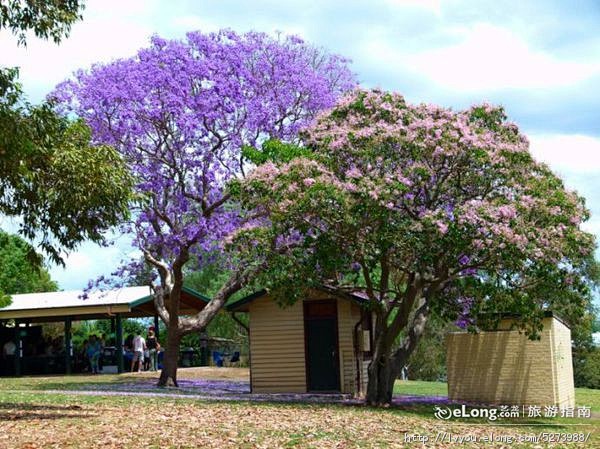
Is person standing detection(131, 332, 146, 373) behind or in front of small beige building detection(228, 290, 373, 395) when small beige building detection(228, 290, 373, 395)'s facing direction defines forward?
behind

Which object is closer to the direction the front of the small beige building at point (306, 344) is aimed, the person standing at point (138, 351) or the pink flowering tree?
the pink flowering tree

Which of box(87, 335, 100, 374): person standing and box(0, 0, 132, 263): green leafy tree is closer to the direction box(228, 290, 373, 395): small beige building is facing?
the green leafy tree

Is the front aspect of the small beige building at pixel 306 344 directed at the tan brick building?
no

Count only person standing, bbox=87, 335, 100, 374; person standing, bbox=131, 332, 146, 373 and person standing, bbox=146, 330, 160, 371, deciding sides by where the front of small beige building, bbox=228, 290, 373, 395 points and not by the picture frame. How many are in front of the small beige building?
0

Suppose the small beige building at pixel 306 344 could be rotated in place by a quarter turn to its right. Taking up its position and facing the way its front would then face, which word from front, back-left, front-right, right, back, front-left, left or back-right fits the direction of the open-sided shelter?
front-right

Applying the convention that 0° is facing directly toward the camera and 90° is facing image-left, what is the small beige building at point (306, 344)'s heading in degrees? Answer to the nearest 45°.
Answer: approximately 0°

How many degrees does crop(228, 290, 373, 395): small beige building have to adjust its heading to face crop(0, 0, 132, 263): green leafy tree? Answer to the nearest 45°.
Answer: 0° — it already faces it

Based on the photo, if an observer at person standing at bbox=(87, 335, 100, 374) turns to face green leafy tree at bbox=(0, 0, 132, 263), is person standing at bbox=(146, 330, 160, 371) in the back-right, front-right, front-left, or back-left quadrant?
back-left

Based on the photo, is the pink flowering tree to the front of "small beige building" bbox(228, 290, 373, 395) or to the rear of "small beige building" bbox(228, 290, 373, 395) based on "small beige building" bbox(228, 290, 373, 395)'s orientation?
to the front
